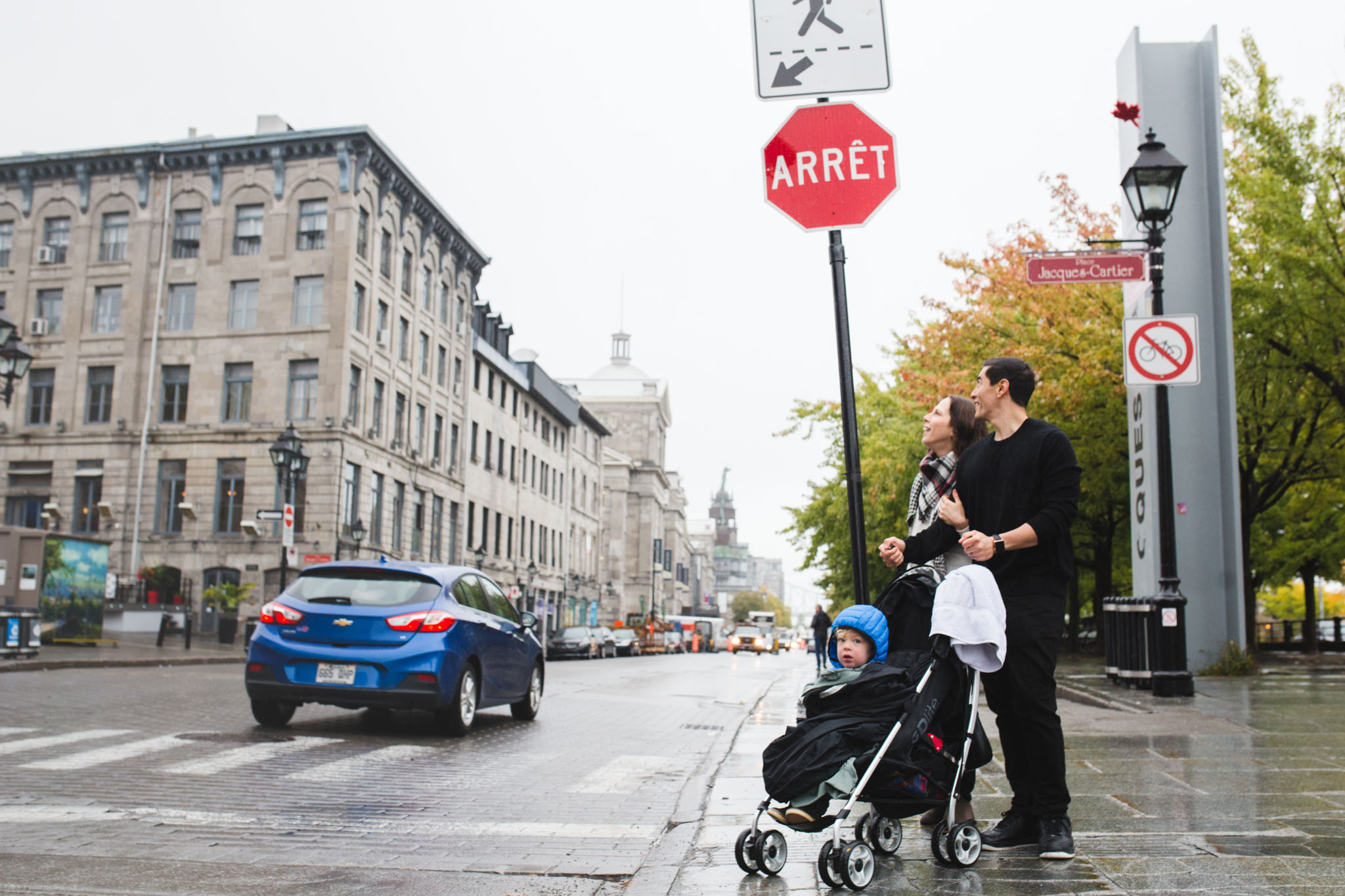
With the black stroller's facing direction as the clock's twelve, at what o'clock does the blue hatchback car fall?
The blue hatchback car is roughly at 3 o'clock from the black stroller.

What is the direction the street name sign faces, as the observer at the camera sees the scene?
facing the viewer

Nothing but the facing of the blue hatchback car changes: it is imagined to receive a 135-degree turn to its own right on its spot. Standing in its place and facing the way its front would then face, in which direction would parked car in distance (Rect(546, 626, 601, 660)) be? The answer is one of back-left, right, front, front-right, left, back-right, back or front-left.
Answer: back

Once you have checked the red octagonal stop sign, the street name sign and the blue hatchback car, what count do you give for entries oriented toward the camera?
2

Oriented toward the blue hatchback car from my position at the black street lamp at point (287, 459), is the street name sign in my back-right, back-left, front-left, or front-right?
front-left

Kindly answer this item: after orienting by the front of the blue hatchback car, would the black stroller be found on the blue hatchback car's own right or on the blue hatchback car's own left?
on the blue hatchback car's own right

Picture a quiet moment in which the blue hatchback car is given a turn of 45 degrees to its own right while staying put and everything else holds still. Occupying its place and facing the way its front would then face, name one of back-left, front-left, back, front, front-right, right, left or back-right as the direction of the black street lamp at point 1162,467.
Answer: front

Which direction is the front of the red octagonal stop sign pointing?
toward the camera

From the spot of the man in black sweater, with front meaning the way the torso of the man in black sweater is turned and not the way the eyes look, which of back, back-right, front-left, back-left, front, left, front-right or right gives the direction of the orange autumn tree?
back-right

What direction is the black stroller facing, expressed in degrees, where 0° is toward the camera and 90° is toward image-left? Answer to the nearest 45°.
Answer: approximately 45°

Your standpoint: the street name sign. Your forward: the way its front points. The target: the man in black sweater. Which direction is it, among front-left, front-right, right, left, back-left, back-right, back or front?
front

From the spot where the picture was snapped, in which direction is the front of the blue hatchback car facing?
facing away from the viewer and to the right of the viewer

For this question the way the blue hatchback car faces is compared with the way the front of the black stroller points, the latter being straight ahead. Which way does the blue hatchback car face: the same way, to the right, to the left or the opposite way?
the opposite way

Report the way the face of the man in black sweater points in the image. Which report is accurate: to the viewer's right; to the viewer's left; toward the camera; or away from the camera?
to the viewer's left

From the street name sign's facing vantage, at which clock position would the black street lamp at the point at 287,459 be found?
The black street lamp is roughly at 4 o'clock from the street name sign.
